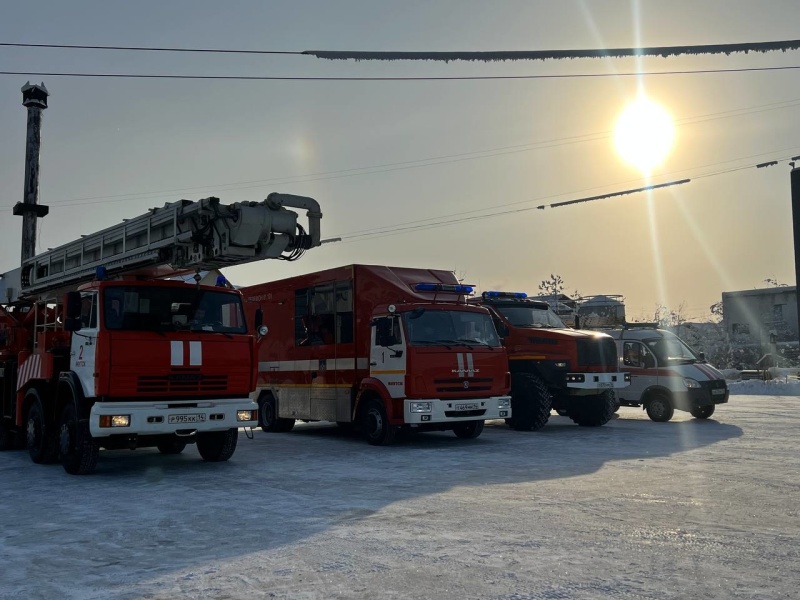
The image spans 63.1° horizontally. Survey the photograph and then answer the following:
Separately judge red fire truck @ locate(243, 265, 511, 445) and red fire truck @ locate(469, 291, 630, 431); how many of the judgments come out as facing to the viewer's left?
0

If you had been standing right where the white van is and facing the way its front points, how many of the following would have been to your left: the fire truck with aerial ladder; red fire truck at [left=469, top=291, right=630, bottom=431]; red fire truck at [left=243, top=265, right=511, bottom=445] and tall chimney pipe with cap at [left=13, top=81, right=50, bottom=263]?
0

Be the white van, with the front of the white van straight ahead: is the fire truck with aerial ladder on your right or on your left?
on your right

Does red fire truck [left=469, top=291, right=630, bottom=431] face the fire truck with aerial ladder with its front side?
no

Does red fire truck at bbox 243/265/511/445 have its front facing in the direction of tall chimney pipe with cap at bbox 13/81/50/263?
no

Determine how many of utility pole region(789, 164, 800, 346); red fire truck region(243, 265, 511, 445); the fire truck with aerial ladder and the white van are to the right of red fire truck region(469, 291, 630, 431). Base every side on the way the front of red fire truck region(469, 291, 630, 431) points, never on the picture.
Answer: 2

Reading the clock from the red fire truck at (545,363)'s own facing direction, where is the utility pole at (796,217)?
The utility pole is roughly at 9 o'clock from the red fire truck.

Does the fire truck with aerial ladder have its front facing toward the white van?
no

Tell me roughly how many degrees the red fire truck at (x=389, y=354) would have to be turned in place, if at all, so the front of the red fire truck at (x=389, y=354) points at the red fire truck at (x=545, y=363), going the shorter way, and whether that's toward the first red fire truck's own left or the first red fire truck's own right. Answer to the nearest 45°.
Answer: approximately 90° to the first red fire truck's own left

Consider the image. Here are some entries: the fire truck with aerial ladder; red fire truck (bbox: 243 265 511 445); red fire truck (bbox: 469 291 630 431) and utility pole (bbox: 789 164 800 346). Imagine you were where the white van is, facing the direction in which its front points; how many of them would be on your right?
3

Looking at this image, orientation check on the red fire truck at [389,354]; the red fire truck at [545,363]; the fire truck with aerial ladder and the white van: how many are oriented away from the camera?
0

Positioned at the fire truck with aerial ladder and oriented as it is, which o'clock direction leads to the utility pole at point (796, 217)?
The utility pole is roughly at 10 o'clock from the fire truck with aerial ladder.

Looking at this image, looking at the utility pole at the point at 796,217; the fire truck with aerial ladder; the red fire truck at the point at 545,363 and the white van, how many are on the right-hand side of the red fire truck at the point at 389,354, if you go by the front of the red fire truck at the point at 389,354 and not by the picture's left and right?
1

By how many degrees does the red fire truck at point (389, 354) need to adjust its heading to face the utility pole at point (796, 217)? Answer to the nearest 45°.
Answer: approximately 90° to its left

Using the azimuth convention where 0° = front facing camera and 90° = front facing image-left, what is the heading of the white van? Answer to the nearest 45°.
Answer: approximately 315°

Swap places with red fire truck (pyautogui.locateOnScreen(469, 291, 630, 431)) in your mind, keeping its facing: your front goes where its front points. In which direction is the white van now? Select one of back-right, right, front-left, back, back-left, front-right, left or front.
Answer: left

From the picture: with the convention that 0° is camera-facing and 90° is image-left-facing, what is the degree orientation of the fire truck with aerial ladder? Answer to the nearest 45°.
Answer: approximately 315°

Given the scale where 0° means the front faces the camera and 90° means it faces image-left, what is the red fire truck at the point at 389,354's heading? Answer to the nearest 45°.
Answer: approximately 315°

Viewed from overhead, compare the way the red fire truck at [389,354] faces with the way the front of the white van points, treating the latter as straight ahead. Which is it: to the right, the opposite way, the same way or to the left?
the same way
